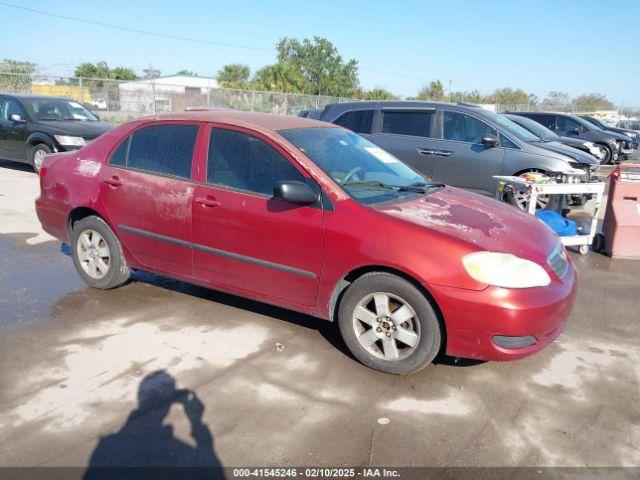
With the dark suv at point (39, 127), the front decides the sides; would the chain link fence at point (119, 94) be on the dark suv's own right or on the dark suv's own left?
on the dark suv's own left

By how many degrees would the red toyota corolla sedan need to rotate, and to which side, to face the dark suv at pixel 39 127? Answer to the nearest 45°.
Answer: approximately 180°

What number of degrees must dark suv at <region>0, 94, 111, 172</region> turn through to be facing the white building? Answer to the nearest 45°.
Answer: approximately 135° to its left

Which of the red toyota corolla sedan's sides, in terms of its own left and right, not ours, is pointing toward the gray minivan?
left

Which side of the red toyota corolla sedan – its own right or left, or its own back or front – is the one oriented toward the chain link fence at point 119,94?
back

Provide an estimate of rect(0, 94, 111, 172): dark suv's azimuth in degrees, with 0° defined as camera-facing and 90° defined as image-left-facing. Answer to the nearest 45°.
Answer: approximately 315°

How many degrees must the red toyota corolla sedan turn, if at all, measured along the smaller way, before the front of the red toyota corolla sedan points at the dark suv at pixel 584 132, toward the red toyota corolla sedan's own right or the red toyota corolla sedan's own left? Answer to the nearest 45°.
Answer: approximately 90° to the red toyota corolla sedan's own left

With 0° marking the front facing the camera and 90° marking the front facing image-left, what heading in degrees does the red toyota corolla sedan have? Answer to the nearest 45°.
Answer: approximately 315°

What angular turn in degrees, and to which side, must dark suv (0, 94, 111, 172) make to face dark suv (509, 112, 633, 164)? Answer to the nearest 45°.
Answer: approximately 45° to its left

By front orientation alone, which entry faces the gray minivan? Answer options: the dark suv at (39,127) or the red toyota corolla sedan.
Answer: the dark suv

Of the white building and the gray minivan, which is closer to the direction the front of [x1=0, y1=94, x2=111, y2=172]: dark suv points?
the gray minivan

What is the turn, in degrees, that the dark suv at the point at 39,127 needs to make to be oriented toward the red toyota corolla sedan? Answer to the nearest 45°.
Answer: approximately 45° to its right

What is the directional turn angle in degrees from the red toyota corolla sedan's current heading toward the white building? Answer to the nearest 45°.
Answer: approximately 135° to its left
